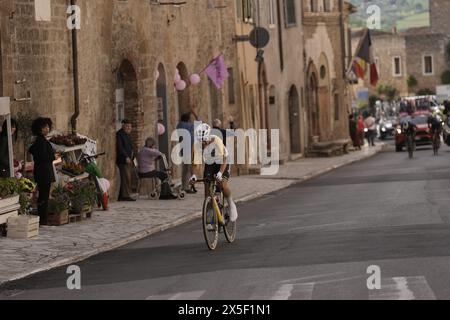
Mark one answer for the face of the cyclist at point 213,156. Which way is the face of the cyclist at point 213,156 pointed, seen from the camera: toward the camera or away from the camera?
toward the camera

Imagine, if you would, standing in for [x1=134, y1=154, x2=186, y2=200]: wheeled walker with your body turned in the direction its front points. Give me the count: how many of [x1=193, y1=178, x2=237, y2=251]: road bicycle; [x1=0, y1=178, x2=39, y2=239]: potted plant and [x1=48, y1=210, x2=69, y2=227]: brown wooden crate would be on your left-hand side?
0

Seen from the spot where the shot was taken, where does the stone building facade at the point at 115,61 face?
facing the viewer and to the right of the viewer

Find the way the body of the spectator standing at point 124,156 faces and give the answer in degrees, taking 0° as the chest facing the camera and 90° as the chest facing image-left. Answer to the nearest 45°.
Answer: approximately 270°

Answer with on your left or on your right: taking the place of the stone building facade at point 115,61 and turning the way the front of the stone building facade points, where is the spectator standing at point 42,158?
on your right

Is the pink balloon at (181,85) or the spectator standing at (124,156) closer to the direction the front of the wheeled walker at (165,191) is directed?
the pink balloon

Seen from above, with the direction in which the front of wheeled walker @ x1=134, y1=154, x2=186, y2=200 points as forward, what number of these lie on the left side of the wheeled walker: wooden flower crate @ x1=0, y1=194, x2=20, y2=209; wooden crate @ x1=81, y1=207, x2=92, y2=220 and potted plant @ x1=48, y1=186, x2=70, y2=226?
0

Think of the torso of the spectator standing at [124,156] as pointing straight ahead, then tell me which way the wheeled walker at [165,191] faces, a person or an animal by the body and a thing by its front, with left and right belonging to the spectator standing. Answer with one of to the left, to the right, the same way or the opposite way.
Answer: the same way

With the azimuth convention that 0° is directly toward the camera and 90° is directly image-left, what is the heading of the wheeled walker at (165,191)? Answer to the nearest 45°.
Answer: approximately 270°

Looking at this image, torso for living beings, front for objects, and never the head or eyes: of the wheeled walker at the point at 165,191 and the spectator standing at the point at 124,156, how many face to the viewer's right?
2
